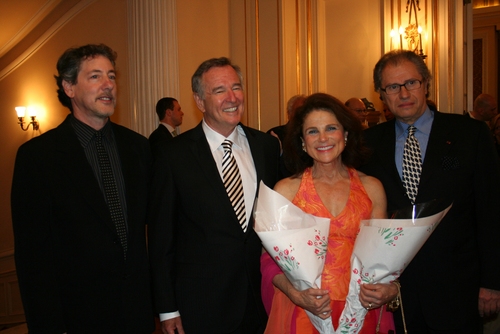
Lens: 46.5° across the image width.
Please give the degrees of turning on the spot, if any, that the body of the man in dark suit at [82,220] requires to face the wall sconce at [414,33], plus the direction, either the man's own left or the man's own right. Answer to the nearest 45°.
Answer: approximately 90° to the man's own left

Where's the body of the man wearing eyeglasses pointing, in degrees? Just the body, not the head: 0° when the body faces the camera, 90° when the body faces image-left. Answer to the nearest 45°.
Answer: approximately 45°

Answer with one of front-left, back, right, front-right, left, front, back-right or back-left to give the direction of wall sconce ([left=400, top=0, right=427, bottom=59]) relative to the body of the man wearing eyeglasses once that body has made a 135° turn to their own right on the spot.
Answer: front

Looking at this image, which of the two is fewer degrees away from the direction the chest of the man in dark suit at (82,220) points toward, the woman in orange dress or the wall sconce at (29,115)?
the woman in orange dress

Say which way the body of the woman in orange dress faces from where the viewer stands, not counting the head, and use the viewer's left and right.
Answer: facing the viewer

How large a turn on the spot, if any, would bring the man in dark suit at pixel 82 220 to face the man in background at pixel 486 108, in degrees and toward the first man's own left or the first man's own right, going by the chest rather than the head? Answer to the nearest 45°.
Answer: approximately 90° to the first man's own left

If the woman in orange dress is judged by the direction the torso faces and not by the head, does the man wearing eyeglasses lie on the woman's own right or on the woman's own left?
on the woman's own left

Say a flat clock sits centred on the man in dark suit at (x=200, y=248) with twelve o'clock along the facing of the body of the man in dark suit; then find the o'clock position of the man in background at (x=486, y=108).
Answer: The man in background is roughly at 9 o'clock from the man in dark suit.

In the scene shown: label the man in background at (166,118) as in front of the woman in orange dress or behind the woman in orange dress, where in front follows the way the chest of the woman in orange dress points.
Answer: behind

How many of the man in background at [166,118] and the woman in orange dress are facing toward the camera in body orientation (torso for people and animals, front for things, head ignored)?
1

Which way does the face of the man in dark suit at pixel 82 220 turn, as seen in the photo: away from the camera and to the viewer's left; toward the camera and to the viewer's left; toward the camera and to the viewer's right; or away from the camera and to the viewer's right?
toward the camera and to the viewer's right

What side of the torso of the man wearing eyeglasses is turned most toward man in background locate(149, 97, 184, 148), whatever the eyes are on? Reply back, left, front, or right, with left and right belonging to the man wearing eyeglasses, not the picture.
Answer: right

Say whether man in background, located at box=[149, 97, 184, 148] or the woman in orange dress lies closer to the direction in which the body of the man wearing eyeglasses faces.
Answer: the woman in orange dress
